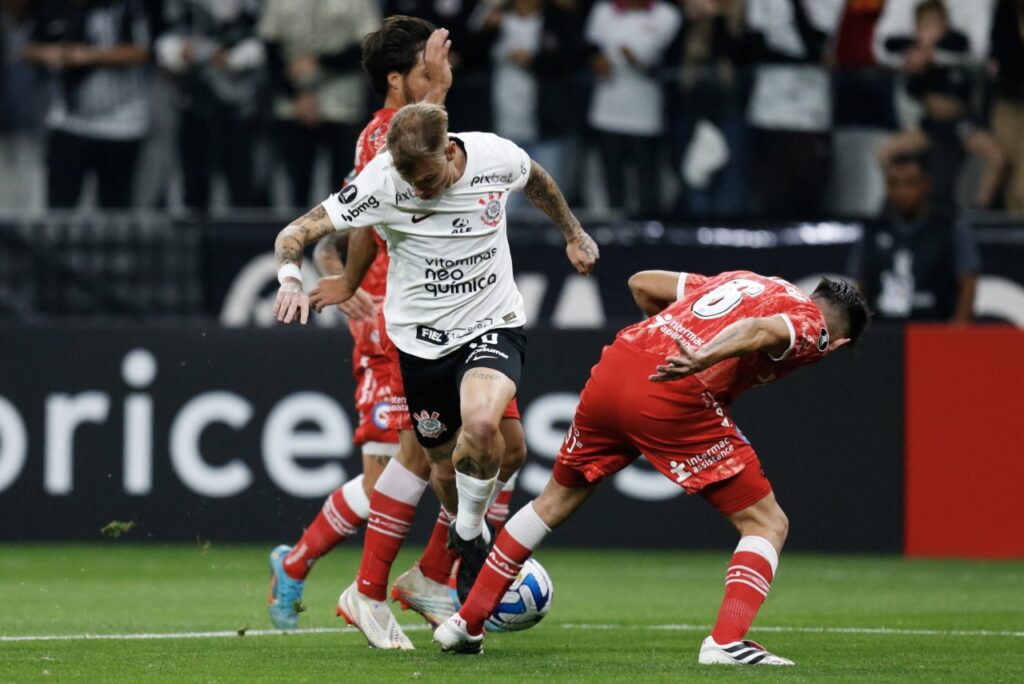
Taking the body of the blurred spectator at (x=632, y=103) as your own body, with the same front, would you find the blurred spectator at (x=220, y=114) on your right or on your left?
on your right

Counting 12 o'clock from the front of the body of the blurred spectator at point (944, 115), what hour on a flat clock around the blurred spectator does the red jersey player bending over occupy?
The red jersey player bending over is roughly at 12 o'clock from the blurred spectator.

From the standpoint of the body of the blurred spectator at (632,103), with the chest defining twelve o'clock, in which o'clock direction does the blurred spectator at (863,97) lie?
the blurred spectator at (863,97) is roughly at 9 o'clock from the blurred spectator at (632,103).

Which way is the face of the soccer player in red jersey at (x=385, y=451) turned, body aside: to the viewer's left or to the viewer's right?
to the viewer's right

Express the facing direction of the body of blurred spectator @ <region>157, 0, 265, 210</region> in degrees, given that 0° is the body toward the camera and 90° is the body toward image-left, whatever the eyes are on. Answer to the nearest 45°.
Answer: approximately 0°

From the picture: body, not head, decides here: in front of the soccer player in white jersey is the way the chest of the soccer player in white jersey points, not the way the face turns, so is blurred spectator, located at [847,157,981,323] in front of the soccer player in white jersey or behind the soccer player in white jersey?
behind

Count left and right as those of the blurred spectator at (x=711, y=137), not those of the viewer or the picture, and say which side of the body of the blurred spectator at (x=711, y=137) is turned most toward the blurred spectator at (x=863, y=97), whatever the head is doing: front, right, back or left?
left

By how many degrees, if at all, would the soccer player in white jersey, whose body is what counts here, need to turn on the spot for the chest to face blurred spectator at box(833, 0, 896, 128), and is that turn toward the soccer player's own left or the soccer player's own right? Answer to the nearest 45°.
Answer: approximately 135° to the soccer player's own left

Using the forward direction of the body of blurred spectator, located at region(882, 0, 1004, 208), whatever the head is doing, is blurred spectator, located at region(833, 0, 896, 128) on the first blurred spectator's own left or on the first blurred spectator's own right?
on the first blurred spectator's own right
